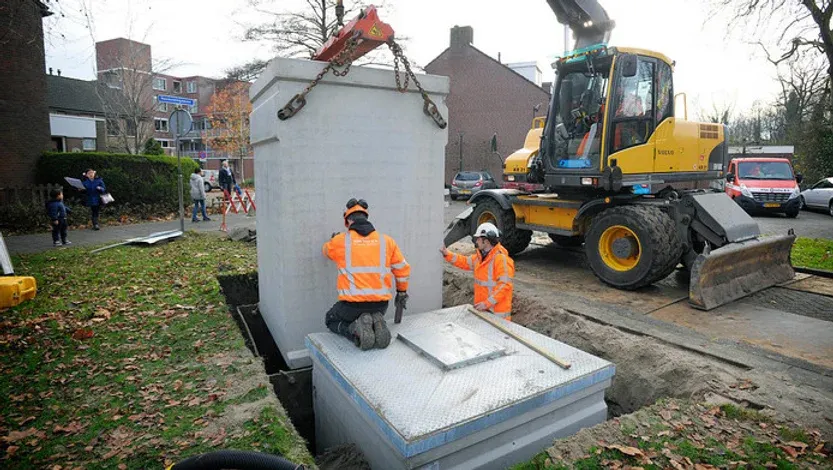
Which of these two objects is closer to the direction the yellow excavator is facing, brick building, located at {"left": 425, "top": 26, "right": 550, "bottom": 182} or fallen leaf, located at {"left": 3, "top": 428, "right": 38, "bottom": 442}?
the fallen leaf

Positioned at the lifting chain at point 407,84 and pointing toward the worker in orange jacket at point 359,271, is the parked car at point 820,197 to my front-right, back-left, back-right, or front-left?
back-left

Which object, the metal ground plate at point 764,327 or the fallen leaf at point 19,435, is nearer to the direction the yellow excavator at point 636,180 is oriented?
the fallen leaf

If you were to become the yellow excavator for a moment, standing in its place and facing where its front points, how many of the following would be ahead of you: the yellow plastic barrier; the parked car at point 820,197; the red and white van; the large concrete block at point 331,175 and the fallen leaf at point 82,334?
3

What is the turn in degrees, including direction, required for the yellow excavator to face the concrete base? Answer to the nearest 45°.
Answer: approximately 45° to its left

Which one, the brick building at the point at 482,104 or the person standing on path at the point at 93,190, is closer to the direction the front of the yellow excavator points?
the person standing on path

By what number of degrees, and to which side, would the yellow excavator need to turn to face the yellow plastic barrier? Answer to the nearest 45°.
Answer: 0° — it already faces it

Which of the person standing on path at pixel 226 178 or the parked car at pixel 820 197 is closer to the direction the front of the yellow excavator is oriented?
the person standing on path

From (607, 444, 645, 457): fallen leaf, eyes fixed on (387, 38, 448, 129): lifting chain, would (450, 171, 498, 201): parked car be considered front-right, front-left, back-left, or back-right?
front-right

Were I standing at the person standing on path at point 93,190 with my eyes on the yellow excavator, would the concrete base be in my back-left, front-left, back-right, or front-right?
front-right

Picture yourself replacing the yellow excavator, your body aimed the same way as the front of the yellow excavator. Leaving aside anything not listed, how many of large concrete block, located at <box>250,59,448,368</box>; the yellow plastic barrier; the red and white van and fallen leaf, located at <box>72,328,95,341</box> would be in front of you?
3

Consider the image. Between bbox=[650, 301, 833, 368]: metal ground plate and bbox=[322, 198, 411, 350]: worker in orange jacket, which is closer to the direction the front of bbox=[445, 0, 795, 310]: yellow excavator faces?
the worker in orange jacket

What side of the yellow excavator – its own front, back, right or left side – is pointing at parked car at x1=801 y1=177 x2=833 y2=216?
back

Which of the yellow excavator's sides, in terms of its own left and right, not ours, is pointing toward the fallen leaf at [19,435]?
front

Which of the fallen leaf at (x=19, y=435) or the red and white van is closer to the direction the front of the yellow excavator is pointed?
the fallen leaf

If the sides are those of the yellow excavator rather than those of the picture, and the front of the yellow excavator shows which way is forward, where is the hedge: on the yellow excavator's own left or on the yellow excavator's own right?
on the yellow excavator's own right

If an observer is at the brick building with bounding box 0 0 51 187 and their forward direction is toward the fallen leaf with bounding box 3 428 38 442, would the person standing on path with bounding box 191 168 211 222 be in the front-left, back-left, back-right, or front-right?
front-left

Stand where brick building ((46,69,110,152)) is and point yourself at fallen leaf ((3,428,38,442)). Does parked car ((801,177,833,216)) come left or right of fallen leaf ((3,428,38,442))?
left
